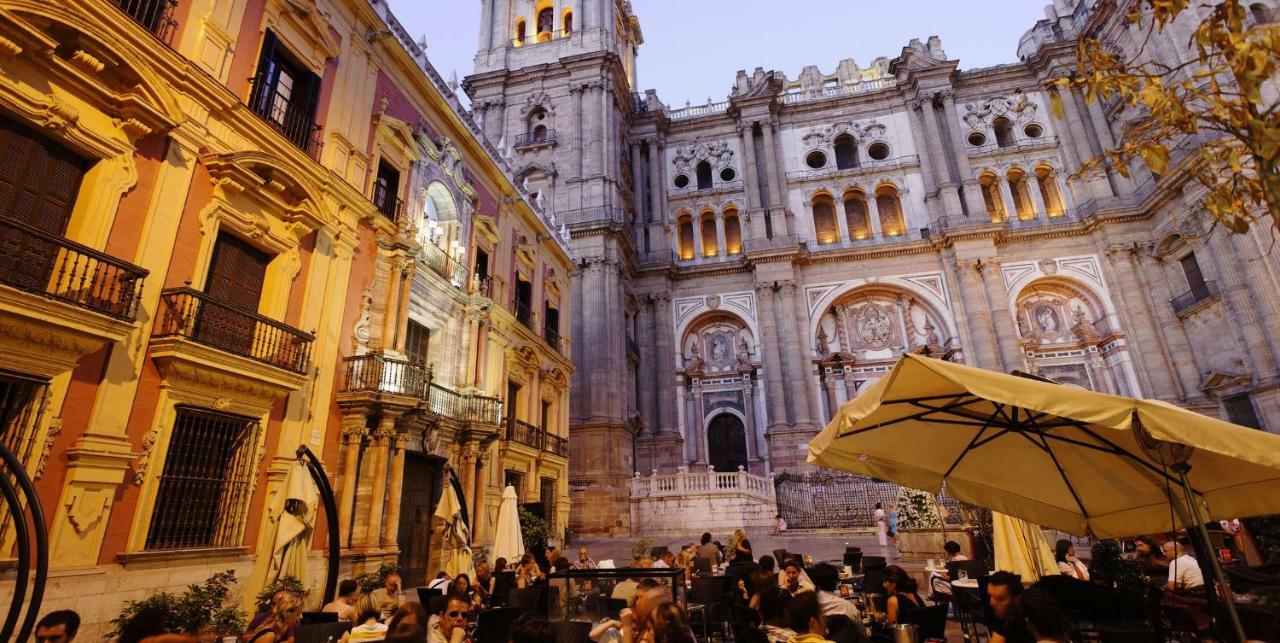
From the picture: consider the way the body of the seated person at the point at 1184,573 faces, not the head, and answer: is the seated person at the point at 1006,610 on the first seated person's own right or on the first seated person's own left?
on the first seated person's own left

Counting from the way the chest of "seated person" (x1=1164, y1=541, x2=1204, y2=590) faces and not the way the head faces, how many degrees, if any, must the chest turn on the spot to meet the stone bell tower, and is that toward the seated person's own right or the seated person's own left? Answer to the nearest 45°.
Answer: approximately 45° to the seated person's own right

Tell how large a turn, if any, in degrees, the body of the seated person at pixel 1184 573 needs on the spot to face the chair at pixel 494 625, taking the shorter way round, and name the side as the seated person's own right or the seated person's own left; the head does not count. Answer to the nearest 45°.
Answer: approximately 45° to the seated person's own left

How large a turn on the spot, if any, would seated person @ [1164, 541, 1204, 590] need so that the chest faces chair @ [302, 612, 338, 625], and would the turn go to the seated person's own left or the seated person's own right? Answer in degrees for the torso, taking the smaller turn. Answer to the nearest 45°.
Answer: approximately 45° to the seated person's own left

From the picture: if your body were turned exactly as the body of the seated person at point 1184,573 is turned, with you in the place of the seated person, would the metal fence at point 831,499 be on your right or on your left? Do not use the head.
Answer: on your right

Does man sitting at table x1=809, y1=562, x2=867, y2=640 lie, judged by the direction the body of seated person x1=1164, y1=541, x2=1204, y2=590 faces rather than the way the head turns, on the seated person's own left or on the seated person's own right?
on the seated person's own left

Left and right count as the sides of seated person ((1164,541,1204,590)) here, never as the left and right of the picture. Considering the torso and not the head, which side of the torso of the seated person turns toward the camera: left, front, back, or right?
left

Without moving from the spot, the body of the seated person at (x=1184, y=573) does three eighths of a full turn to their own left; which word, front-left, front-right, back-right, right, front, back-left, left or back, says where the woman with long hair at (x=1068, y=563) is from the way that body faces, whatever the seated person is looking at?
back

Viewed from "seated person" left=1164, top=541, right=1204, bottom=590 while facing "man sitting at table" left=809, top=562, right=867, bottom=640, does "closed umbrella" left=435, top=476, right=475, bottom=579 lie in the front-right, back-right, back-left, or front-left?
front-right

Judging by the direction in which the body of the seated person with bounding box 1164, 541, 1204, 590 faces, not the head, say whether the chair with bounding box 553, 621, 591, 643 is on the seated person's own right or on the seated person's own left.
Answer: on the seated person's own left
